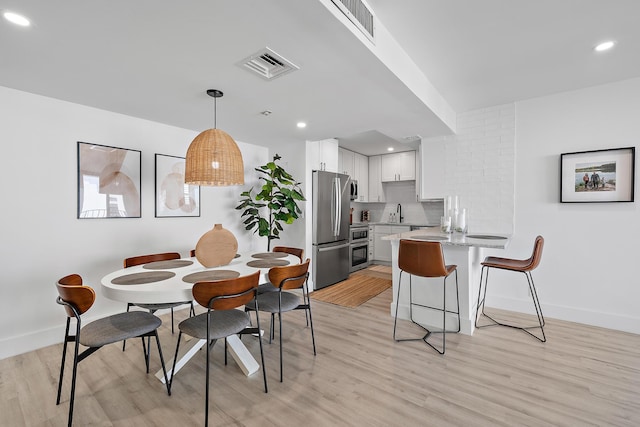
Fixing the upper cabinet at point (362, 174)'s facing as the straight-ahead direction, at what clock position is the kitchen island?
The kitchen island is roughly at 1 o'clock from the upper cabinet.

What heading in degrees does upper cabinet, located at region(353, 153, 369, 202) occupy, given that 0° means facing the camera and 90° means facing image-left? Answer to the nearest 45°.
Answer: approximately 315°

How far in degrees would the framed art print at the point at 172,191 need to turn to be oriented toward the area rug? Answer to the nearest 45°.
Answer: approximately 45° to its left

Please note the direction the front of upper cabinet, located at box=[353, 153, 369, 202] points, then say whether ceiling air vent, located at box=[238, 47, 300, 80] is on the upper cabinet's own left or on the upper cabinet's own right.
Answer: on the upper cabinet's own right

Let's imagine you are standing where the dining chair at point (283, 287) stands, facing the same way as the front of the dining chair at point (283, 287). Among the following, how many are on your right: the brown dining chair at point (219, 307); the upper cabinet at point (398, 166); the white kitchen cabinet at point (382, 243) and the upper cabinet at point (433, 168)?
3

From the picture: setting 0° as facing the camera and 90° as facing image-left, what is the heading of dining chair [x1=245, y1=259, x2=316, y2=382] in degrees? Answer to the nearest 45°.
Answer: approximately 135°

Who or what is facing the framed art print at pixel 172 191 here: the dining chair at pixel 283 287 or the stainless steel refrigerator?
the dining chair

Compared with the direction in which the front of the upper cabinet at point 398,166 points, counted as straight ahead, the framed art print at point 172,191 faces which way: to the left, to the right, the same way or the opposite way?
to the left

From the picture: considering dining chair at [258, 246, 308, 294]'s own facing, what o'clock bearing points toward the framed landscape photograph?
The framed landscape photograph is roughly at 8 o'clock from the dining chair.

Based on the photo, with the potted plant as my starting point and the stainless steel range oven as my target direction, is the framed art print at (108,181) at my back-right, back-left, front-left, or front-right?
back-left

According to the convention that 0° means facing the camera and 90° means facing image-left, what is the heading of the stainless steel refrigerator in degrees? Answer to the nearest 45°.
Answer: approximately 315°

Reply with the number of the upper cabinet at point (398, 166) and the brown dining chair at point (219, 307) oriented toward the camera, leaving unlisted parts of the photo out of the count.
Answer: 1
